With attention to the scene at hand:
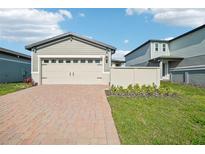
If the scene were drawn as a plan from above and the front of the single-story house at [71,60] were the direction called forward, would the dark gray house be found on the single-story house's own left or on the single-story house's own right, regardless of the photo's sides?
on the single-story house's own right

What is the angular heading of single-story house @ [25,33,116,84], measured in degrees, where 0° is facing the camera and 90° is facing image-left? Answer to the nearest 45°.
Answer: approximately 0°

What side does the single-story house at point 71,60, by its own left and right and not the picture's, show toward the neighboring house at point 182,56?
left

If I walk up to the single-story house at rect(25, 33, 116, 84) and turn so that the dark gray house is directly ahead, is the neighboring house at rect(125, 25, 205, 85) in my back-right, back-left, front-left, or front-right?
back-right
